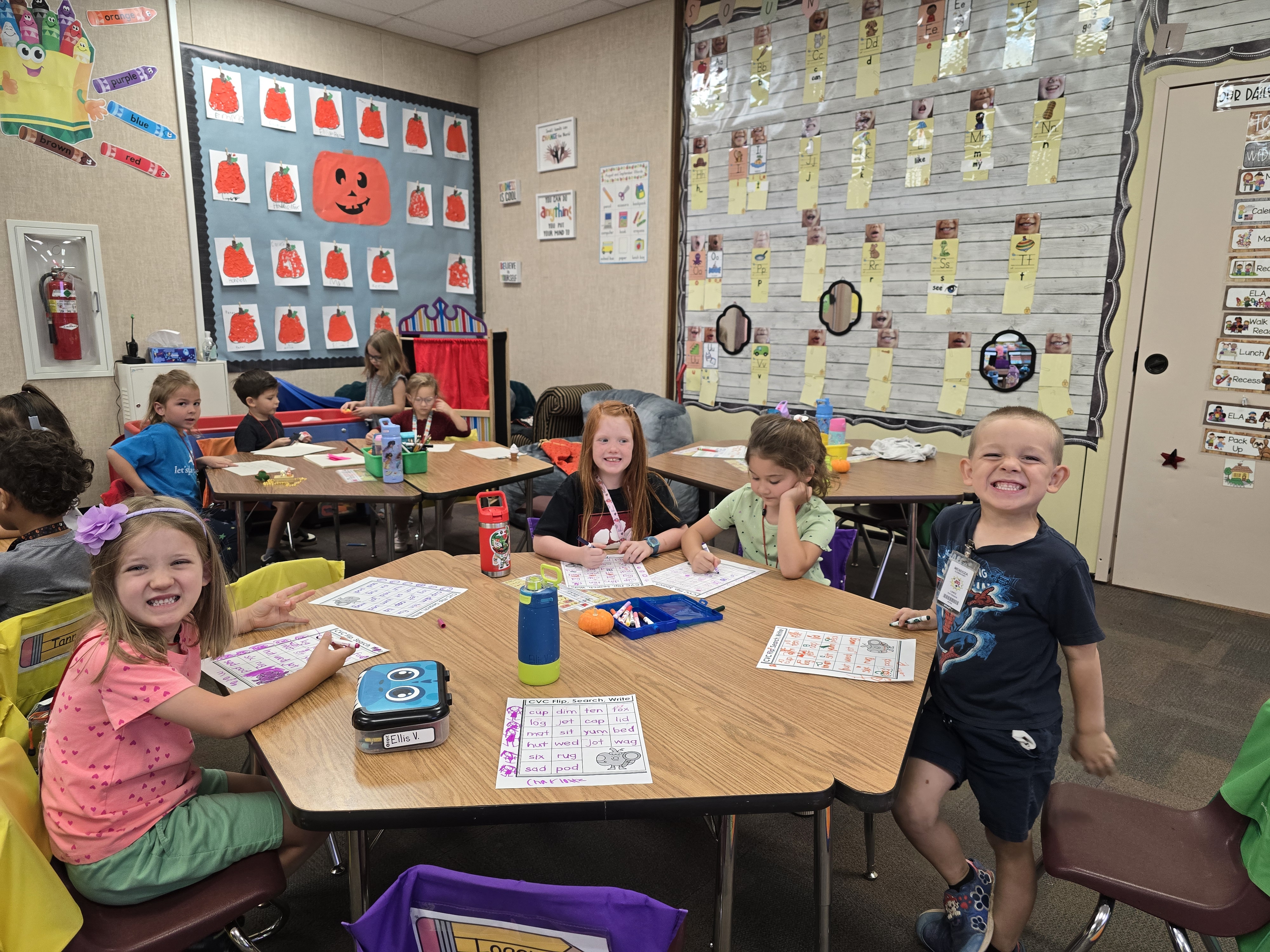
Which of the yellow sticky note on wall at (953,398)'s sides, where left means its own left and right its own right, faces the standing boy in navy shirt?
front

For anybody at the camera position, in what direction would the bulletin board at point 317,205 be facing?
facing the viewer and to the right of the viewer

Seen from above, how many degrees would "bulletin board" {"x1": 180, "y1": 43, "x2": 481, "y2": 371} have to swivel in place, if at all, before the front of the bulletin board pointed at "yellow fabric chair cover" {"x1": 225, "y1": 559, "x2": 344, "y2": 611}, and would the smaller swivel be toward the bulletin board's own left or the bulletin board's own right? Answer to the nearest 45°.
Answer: approximately 45° to the bulletin board's own right

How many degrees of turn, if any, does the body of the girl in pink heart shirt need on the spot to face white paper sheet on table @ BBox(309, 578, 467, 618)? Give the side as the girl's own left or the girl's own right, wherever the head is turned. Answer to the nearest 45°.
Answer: approximately 45° to the girl's own left

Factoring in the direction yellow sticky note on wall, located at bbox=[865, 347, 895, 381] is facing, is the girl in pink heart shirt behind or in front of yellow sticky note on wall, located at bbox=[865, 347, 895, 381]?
in front

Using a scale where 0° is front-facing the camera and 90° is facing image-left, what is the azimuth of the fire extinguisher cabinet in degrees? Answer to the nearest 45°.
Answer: approximately 0°

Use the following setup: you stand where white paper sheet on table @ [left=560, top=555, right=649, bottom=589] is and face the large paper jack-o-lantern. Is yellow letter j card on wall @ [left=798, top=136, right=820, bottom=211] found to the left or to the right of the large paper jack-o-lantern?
right

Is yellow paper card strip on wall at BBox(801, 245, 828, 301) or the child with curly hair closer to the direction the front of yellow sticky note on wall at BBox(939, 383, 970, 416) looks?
the child with curly hair

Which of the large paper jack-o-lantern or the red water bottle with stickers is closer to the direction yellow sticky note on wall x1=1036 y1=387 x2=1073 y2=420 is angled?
the red water bottle with stickers

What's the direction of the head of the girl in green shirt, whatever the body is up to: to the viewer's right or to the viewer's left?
to the viewer's left

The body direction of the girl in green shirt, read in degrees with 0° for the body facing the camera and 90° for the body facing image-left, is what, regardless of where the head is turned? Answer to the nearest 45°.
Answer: approximately 45°
